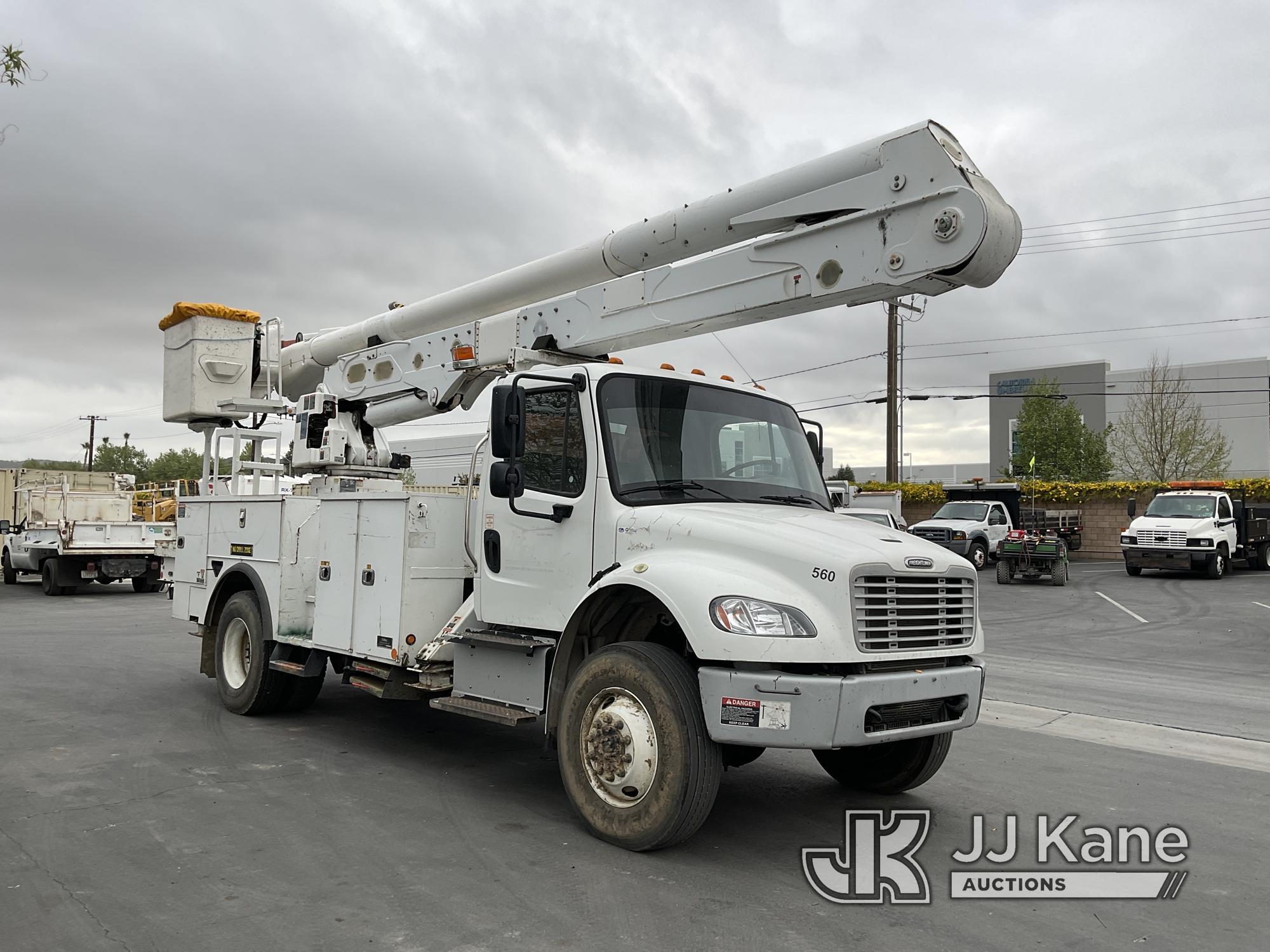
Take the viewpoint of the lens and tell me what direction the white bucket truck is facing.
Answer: facing the viewer and to the right of the viewer

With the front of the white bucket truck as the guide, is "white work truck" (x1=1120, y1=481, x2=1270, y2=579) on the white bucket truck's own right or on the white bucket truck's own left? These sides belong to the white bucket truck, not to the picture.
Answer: on the white bucket truck's own left

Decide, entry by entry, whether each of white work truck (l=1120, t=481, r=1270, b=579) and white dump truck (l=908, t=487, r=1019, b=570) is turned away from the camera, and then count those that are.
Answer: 0

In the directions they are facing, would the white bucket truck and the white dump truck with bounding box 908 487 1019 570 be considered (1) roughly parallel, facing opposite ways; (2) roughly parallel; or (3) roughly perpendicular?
roughly perpendicular

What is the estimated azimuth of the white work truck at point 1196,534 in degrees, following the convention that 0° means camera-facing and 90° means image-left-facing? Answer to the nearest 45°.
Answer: approximately 45°

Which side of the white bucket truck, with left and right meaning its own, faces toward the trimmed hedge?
left

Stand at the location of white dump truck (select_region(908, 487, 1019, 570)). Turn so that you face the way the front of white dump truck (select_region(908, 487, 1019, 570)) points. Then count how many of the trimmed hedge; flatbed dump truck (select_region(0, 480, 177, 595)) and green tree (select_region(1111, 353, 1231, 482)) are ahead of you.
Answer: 1

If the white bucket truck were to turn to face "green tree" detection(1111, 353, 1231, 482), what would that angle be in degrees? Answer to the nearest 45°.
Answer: approximately 90° to its left

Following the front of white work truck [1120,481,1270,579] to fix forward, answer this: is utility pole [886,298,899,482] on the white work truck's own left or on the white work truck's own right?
on the white work truck's own right

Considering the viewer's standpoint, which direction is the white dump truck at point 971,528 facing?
facing the viewer and to the left of the viewer

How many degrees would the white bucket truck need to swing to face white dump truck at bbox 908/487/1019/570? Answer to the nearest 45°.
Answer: approximately 90° to its left
